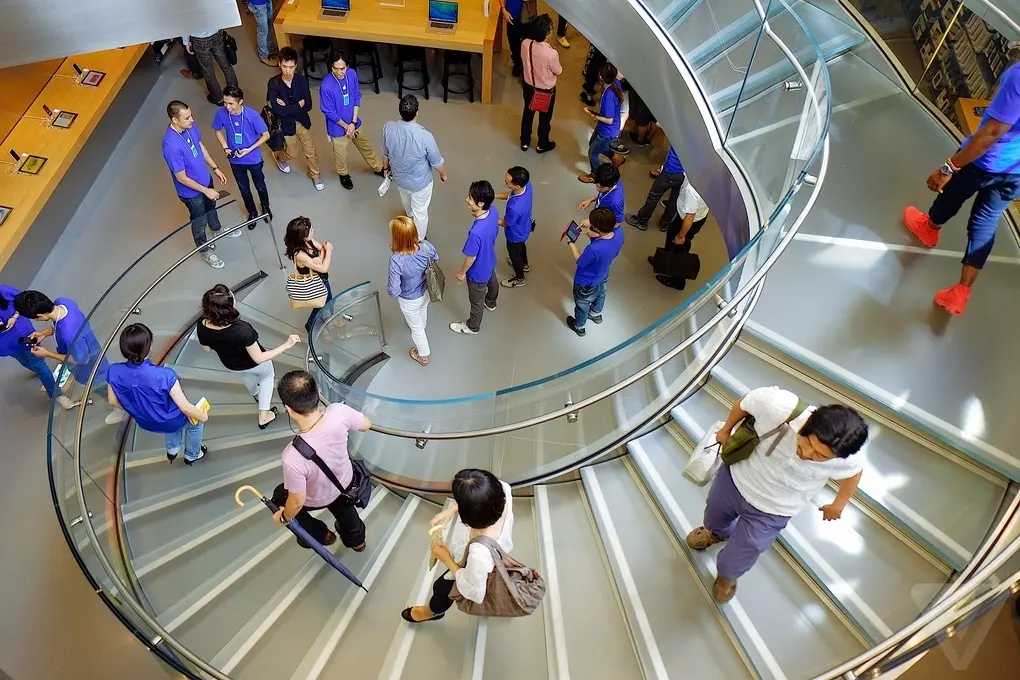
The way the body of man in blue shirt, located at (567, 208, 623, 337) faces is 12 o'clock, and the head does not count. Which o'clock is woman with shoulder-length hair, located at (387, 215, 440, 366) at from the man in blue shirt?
The woman with shoulder-length hair is roughly at 10 o'clock from the man in blue shirt.

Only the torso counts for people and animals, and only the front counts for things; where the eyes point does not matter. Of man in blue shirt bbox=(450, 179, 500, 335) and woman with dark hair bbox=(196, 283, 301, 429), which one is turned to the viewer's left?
the man in blue shirt

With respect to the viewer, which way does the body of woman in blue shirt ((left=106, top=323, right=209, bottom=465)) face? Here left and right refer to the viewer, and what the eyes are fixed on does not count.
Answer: facing away from the viewer and to the right of the viewer

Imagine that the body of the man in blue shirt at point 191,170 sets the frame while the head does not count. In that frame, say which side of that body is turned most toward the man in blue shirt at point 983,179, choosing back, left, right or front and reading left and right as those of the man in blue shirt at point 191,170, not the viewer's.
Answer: front

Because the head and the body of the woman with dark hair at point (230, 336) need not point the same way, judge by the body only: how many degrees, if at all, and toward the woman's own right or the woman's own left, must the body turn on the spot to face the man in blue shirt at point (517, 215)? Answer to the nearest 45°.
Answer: approximately 45° to the woman's own right

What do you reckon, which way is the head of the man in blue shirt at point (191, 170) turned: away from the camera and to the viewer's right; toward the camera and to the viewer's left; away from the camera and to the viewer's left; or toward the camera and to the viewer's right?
toward the camera and to the viewer's right

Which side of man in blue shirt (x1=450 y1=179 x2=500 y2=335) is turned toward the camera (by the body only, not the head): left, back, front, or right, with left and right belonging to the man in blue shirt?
left

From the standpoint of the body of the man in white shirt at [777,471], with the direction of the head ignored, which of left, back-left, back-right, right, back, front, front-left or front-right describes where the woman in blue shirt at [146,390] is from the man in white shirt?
front-right

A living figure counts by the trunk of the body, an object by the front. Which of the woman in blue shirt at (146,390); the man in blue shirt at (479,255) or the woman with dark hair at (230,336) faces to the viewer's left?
the man in blue shirt

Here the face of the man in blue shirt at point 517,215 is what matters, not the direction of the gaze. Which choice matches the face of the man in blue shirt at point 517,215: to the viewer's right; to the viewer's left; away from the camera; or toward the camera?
to the viewer's left

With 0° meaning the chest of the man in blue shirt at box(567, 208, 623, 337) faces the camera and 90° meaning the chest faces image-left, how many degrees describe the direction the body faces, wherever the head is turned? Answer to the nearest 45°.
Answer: approximately 135°

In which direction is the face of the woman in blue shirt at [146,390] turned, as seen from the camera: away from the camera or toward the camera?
away from the camera
